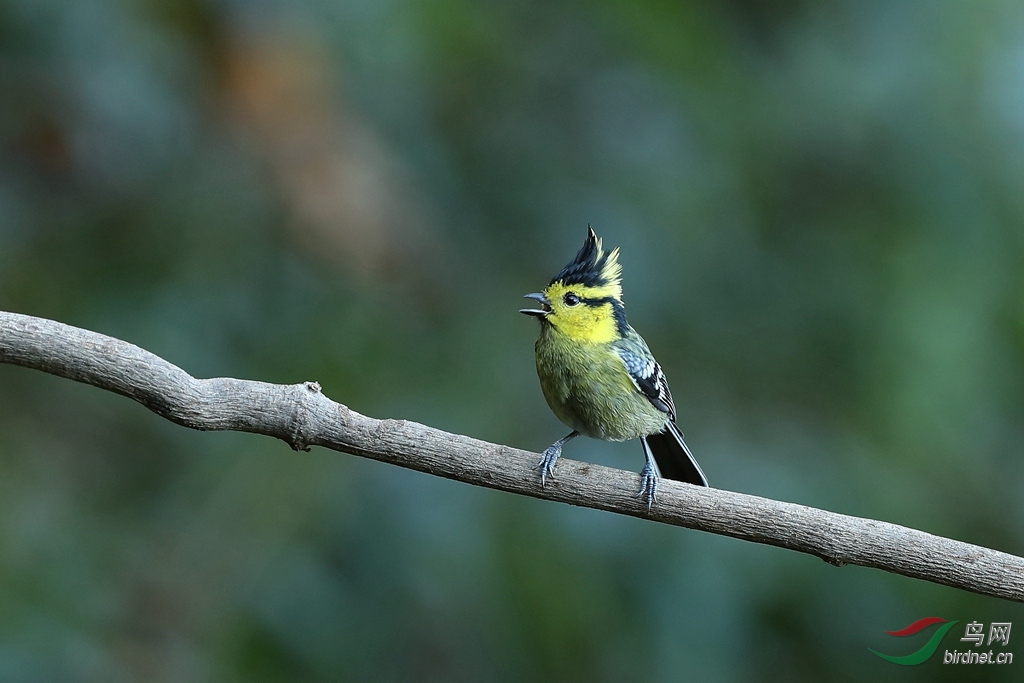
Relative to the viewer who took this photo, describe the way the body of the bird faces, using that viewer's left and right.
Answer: facing the viewer and to the left of the viewer
